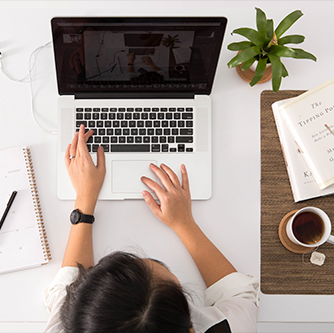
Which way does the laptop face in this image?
toward the camera

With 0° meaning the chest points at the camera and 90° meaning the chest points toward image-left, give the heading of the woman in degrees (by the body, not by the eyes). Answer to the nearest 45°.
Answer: approximately 180°

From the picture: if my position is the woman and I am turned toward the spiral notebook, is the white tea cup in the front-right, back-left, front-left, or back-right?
back-right

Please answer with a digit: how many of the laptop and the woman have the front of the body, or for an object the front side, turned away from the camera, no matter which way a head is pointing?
1

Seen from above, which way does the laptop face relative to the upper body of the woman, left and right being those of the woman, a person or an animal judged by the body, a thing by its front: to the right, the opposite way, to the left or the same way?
the opposite way

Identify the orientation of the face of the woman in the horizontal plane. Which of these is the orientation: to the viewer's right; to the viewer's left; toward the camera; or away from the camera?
away from the camera

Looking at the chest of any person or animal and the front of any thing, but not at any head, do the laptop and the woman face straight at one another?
yes
